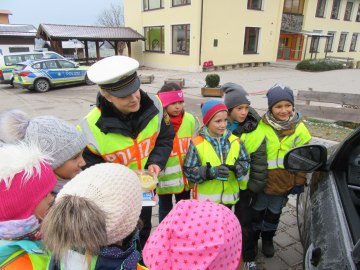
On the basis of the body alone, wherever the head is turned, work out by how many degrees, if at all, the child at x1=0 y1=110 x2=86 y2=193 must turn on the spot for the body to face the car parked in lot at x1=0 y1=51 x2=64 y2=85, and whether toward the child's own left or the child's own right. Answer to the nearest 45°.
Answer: approximately 90° to the child's own left

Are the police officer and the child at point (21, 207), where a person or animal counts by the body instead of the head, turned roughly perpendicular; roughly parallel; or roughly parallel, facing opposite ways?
roughly perpendicular

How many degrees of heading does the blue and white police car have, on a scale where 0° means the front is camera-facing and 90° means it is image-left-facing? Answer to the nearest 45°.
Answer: approximately 225°

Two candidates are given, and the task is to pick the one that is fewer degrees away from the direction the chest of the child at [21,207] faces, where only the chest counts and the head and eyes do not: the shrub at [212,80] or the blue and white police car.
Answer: the shrub

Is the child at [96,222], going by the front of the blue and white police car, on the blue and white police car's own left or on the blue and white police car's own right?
on the blue and white police car's own right

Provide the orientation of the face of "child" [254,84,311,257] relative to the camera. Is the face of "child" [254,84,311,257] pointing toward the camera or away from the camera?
toward the camera

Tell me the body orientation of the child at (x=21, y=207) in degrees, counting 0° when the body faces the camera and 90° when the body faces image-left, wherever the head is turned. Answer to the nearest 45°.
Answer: approximately 270°

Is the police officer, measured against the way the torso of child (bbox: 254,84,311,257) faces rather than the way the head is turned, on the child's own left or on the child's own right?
on the child's own right

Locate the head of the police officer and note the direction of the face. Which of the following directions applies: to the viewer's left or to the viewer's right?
to the viewer's right

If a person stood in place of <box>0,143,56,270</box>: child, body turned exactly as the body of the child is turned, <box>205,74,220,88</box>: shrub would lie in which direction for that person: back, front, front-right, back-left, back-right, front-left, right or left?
front-left

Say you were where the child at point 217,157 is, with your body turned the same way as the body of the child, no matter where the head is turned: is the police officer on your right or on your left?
on your right

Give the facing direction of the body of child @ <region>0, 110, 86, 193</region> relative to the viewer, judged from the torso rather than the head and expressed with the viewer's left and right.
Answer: facing to the right of the viewer

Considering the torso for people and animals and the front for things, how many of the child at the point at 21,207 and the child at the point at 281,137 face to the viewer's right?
1

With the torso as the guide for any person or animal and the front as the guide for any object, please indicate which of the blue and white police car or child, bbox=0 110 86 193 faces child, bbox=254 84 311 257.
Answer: child, bbox=0 110 86 193

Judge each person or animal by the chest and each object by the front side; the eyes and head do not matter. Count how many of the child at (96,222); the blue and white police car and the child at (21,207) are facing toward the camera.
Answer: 0

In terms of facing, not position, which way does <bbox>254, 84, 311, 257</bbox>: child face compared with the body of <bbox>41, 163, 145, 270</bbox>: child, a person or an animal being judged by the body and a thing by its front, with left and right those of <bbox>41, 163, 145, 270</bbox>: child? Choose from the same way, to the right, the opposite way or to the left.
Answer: the opposite way

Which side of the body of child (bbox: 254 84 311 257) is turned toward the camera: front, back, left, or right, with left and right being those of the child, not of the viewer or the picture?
front
